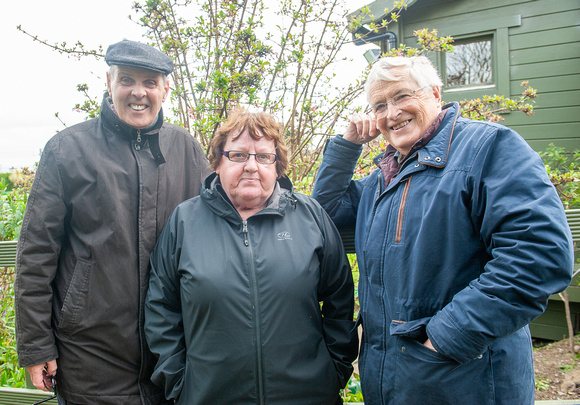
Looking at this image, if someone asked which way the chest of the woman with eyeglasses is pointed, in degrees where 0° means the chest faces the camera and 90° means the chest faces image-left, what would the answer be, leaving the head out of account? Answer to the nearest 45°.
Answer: approximately 0°

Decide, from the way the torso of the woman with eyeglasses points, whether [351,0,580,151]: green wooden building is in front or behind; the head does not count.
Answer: behind

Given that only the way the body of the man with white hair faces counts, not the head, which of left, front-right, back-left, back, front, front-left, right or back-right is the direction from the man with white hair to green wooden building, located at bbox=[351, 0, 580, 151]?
back-right

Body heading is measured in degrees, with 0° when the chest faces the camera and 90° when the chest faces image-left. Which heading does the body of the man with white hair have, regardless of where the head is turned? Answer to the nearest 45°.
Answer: approximately 45°

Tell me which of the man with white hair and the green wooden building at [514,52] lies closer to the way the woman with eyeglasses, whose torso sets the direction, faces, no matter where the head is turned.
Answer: the man with white hair

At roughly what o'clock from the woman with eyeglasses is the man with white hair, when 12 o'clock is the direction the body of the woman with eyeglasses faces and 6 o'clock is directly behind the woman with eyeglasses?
The man with white hair is roughly at 10 o'clock from the woman with eyeglasses.

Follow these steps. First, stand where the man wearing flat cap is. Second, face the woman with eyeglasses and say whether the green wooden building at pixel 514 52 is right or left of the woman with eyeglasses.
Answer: left
